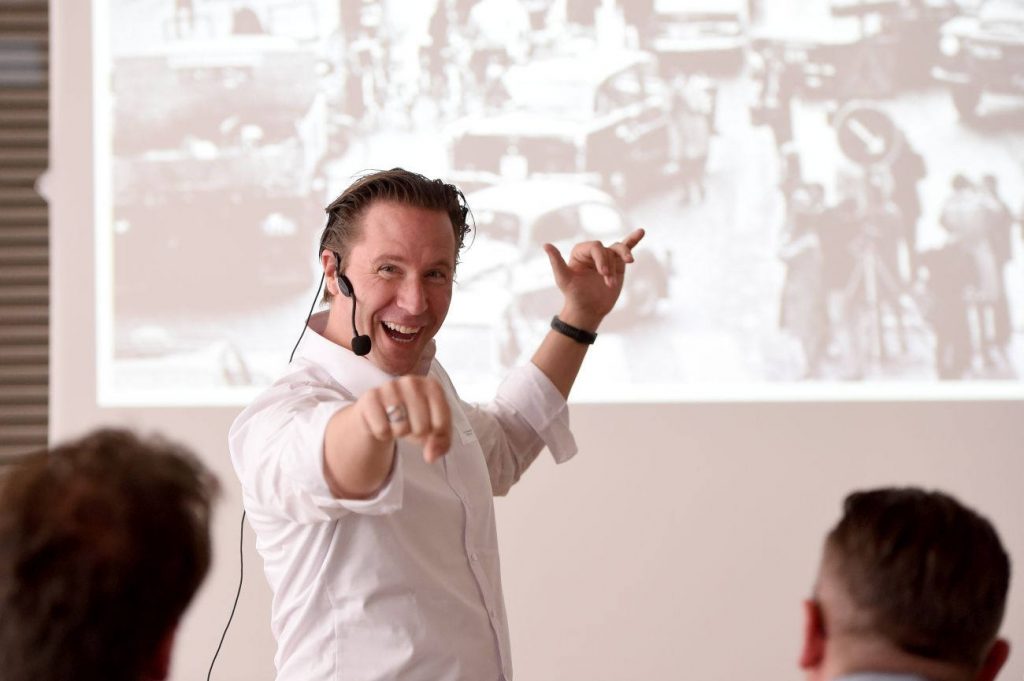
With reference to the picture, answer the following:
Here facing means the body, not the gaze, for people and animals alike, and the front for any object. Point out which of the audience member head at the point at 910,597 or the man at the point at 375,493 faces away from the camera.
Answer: the audience member head

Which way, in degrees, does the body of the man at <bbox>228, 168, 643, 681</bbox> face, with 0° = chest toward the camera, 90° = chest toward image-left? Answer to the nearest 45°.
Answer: approximately 315°

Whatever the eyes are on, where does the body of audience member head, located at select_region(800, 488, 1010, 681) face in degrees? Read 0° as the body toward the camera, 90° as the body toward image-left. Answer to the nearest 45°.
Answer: approximately 180°

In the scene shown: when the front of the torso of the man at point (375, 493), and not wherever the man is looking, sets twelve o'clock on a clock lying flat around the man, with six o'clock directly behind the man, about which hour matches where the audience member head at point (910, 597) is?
The audience member head is roughly at 12 o'clock from the man.

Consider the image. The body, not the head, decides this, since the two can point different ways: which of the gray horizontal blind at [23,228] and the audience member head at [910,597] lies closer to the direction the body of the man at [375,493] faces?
the audience member head

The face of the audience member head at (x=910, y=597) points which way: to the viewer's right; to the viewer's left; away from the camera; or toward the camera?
away from the camera

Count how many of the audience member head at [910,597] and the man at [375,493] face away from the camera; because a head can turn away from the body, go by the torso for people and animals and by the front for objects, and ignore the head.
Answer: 1

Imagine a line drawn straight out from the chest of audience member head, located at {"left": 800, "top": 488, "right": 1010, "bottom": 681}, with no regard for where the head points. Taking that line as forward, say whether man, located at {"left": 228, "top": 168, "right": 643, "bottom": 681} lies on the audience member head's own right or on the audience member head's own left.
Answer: on the audience member head's own left

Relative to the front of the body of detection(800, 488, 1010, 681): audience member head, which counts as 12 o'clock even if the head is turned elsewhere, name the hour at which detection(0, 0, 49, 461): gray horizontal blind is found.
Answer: The gray horizontal blind is roughly at 10 o'clock from the audience member head.
